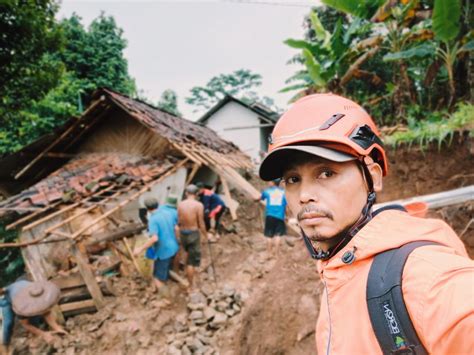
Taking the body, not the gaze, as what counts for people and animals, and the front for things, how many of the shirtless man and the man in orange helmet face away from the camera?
1

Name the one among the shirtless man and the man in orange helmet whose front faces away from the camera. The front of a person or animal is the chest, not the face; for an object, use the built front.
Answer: the shirtless man

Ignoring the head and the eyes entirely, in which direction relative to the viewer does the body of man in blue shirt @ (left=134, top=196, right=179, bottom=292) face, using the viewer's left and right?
facing away from the viewer and to the left of the viewer

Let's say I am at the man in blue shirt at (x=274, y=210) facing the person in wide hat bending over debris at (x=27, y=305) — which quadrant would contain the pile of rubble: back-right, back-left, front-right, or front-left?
front-left

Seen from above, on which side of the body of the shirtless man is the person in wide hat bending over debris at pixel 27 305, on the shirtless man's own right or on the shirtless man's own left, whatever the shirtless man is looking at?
on the shirtless man's own left

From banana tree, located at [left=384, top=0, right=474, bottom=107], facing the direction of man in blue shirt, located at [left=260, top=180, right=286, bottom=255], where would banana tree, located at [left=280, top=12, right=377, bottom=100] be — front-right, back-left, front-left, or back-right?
front-right

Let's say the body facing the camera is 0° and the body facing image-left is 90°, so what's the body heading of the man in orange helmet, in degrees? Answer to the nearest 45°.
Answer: approximately 45°

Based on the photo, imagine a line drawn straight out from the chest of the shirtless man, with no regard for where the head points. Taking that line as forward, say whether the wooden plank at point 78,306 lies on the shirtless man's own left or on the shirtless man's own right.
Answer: on the shirtless man's own left

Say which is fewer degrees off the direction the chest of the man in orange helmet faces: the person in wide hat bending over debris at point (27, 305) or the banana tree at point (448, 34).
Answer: the person in wide hat bending over debris

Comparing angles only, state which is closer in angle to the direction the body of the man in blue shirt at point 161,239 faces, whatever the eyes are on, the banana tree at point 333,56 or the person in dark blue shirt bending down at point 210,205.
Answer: the person in dark blue shirt bending down

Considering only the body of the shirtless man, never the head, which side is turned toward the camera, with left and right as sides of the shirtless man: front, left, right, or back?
back
